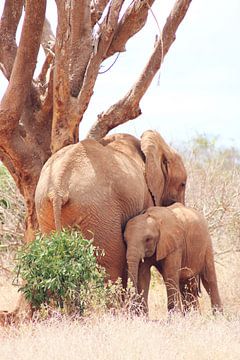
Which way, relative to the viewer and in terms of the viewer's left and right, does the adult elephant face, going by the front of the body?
facing away from the viewer and to the right of the viewer

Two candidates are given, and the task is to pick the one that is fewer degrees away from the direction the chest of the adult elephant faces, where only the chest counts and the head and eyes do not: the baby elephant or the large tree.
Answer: the baby elephant

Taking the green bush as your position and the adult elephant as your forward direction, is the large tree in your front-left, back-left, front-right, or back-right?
front-left

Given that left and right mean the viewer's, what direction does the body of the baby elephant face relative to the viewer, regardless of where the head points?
facing the viewer and to the left of the viewer

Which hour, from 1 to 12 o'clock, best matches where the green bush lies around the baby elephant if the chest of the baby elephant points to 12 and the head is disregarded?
The green bush is roughly at 12 o'clock from the baby elephant.

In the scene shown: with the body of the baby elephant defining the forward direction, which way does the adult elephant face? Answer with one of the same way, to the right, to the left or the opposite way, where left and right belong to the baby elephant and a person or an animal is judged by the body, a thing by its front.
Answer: the opposite way
